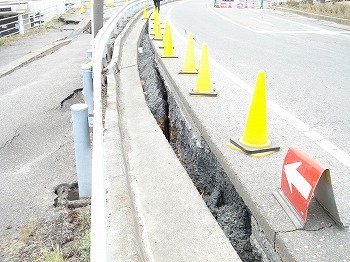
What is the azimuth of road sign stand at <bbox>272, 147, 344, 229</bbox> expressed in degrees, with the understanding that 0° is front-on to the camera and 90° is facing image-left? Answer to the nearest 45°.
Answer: approximately 45°

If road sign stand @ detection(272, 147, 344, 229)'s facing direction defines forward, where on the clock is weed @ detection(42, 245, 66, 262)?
The weed is roughly at 1 o'clock from the road sign stand.

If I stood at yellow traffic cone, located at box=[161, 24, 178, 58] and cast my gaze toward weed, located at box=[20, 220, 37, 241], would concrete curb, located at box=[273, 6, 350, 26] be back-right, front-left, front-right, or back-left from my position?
back-left

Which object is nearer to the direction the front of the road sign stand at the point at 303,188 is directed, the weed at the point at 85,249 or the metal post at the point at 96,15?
the weed

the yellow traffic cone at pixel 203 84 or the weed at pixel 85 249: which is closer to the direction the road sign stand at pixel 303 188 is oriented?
the weed

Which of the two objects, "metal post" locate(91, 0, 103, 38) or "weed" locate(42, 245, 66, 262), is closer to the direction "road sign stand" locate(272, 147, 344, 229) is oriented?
the weed

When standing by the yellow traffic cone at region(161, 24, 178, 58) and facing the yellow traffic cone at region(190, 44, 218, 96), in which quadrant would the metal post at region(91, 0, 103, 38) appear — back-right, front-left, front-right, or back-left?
back-right

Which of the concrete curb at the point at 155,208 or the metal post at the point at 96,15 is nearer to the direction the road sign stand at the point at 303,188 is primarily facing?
the concrete curb

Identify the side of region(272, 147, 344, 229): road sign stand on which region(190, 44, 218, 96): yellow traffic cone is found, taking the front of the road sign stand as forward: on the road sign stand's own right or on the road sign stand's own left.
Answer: on the road sign stand's own right
